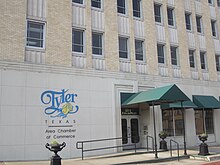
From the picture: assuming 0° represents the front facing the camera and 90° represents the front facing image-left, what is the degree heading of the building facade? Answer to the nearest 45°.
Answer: approximately 315°

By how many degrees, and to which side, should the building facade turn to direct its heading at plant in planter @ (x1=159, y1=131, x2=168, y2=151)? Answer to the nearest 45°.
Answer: approximately 45° to its left
